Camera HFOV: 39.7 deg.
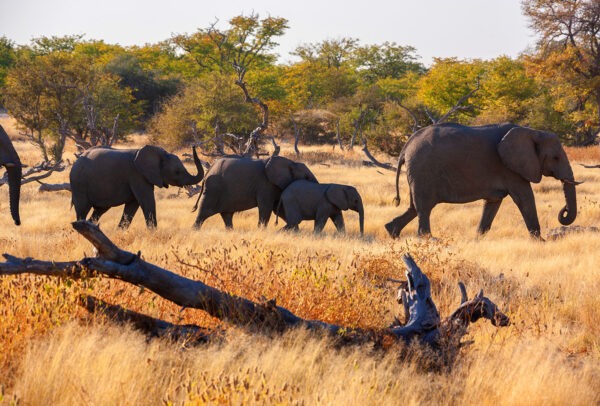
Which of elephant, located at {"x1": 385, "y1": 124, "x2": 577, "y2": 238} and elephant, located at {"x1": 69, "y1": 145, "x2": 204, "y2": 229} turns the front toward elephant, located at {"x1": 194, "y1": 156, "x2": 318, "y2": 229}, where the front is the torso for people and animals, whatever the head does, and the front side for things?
elephant, located at {"x1": 69, "y1": 145, "x2": 204, "y2": 229}

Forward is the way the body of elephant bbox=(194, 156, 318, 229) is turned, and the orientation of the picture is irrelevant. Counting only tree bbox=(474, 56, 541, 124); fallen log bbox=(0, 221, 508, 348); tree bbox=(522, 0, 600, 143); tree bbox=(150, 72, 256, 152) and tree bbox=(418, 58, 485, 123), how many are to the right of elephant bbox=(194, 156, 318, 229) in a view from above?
1

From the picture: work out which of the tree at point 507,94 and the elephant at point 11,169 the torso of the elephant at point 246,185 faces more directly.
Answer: the tree

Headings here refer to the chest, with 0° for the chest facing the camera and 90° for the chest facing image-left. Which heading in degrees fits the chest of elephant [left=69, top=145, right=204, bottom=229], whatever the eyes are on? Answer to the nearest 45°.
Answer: approximately 270°

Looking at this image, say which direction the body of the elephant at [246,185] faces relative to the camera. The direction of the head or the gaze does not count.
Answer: to the viewer's right

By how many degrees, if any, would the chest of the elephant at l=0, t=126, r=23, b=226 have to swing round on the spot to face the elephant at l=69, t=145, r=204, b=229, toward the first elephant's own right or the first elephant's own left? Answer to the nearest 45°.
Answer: approximately 45° to the first elephant's own left

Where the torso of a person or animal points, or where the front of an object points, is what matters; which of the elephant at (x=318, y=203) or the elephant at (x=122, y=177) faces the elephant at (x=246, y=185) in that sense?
the elephant at (x=122, y=177)

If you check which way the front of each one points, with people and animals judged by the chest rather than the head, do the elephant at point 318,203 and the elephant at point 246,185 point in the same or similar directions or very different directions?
same or similar directions

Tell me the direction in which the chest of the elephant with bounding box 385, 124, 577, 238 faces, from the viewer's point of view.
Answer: to the viewer's right

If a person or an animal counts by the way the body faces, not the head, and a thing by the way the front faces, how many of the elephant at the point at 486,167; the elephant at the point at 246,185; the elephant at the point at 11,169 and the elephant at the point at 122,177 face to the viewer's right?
4

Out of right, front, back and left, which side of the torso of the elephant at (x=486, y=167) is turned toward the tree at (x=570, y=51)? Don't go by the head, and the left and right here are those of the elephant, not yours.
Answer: left

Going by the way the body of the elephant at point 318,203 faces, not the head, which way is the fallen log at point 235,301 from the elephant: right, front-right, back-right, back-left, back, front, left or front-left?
right

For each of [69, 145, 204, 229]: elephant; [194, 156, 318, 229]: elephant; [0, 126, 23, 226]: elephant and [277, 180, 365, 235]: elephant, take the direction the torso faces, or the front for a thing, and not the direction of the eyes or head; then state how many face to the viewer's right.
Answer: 4

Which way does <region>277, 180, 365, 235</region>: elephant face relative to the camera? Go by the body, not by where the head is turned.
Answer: to the viewer's right

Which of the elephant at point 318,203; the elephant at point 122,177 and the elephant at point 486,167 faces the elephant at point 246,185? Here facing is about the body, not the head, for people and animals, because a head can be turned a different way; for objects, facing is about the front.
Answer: the elephant at point 122,177

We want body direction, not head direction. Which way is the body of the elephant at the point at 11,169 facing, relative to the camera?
to the viewer's right

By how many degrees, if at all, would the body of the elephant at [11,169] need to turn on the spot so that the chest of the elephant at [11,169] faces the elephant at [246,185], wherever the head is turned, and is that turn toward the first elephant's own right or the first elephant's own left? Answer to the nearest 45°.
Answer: approximately 45° to the first elephant's own left
